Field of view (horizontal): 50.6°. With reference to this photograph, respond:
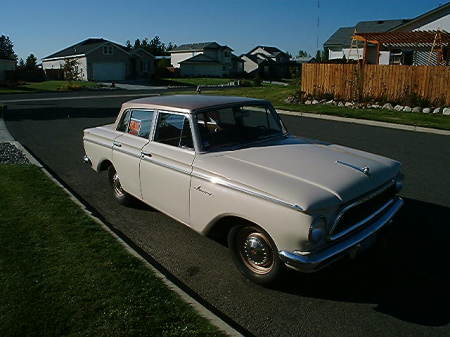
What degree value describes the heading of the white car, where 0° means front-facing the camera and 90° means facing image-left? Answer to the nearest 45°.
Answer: approximately 315°

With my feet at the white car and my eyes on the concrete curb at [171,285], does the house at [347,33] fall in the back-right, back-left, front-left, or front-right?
back-right

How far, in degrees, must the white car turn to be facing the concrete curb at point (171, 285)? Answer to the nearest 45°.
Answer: approximately 90° to its right

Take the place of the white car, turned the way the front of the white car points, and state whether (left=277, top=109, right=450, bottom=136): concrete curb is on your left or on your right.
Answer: on your left

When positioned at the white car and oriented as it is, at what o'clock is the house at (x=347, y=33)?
The house is roughly at 8 o'clock from the white car.
